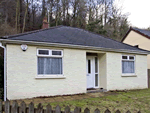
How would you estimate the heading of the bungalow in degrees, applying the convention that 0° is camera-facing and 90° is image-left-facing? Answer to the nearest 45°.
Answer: approximately 315°
